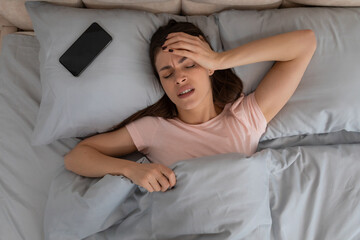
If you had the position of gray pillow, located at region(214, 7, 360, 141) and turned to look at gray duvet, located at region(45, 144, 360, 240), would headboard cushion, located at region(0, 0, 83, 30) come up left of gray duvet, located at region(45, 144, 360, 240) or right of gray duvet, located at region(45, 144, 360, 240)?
right

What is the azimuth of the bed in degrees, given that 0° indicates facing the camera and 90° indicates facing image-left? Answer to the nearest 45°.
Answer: approximately 0°
